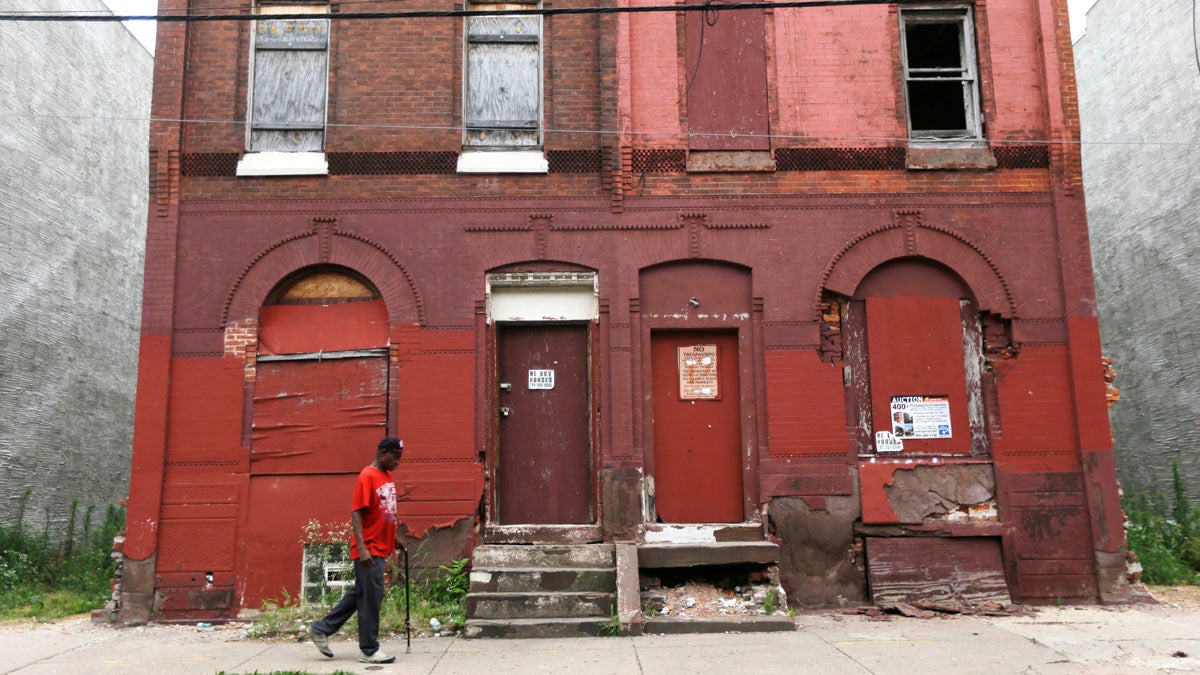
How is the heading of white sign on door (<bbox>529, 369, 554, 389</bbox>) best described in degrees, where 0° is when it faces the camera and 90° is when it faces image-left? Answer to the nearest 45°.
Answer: approximately 0°

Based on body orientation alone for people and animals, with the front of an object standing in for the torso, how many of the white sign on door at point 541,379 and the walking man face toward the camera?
1

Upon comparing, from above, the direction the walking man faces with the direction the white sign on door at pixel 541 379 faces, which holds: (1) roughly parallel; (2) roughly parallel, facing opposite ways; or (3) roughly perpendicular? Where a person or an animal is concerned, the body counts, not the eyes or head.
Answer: roughly perpendicular

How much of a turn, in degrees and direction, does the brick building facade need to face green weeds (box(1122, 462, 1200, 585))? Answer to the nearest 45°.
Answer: approximately 90° to its left
